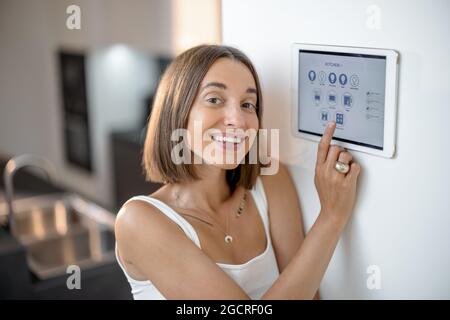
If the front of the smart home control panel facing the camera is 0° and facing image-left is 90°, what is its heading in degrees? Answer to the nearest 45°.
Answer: approximately 45°

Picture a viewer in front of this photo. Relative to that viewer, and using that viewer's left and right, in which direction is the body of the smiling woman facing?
facing the viewer and to the right of the viewer

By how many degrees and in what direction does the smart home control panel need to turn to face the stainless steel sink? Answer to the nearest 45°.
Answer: approximately 90° to its right

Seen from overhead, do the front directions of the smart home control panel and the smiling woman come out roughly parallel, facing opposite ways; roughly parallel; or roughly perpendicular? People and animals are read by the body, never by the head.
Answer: roughly perpendicular

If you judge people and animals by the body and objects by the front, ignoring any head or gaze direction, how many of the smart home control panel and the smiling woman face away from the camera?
0

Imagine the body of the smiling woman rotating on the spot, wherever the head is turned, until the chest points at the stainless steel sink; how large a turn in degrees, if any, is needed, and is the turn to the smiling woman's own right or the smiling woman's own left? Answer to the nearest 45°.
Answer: approximately 180°

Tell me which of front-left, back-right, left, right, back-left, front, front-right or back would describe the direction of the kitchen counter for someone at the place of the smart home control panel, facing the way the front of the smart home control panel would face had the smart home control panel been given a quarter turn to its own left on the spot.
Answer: back
